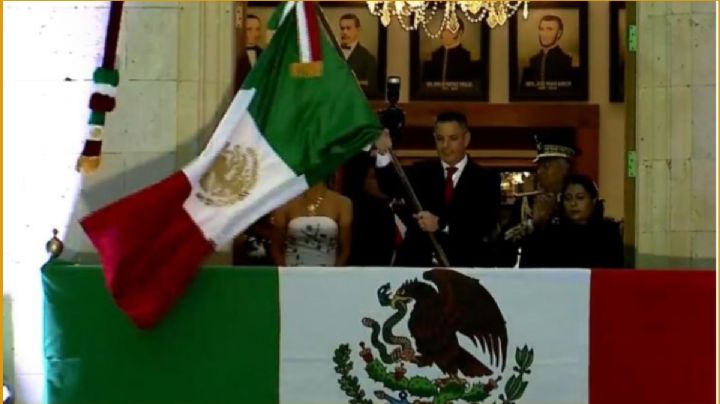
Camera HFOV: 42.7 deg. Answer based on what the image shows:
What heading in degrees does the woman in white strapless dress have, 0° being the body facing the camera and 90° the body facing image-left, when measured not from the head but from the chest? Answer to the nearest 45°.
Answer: approximately 0°

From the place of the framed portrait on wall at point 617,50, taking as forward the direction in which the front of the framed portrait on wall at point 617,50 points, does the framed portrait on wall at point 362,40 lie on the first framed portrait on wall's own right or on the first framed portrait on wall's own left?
on the first framed portrait on wall's own right

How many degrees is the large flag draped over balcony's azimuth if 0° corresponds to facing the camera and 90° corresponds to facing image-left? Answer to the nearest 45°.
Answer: approximately 0°

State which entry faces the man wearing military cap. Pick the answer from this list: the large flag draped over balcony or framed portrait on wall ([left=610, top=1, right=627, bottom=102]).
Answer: the framed portrait on wall

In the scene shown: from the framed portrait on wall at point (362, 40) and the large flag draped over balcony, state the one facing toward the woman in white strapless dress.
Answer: the framed portrait on wall

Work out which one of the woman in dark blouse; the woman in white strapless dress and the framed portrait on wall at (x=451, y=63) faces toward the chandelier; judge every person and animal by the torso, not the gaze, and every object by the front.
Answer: the framed portrait on wall

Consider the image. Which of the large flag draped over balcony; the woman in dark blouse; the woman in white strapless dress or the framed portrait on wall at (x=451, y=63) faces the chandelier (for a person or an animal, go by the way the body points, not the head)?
the framed portrait on wall

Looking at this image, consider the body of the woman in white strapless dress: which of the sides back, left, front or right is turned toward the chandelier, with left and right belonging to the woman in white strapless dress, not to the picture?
back
